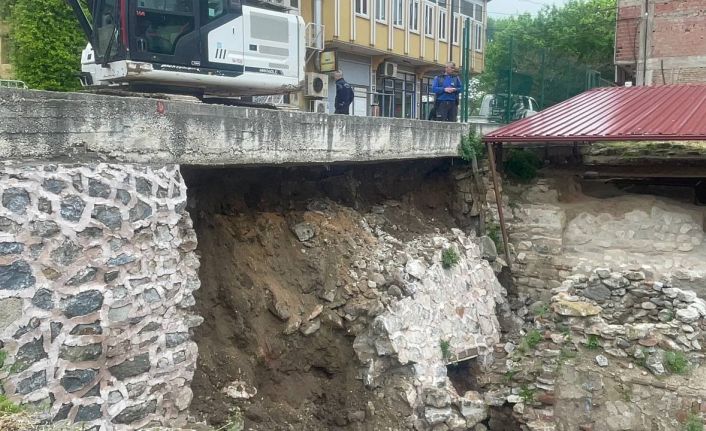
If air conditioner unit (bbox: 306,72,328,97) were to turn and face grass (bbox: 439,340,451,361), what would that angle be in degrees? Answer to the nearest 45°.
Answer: approximately 45° to its right

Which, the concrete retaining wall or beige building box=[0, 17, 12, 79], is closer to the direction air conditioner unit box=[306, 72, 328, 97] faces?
the concrete retaining wall

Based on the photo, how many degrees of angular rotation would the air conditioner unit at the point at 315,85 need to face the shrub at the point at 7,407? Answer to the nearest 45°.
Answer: approximately 45° to its right

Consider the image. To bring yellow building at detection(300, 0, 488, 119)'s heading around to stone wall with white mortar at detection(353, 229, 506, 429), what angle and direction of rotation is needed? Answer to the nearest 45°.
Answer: approximately 45° to its right

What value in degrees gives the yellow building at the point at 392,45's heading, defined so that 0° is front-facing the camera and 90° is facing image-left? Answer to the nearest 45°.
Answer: approximately 315°

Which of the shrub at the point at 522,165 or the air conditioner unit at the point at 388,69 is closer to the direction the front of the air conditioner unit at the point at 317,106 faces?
the shrub

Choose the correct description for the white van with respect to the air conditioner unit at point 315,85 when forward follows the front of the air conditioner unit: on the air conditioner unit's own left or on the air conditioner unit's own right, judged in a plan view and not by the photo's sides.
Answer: on the air conditioner unit's own left

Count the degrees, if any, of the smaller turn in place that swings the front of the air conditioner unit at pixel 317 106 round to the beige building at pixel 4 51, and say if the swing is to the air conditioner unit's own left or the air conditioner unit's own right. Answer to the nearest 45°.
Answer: approximately 135° to the air conditioner unit's own right

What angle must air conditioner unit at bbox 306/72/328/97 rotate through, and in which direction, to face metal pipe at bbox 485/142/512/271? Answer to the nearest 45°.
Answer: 0° — it already faces it

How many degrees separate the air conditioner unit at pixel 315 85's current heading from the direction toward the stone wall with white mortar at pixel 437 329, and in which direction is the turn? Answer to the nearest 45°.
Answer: approximately 45° to its right

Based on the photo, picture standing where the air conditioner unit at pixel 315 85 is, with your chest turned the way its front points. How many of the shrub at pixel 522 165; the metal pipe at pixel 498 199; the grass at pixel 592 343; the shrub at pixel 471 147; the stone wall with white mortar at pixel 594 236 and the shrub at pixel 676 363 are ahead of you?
6
